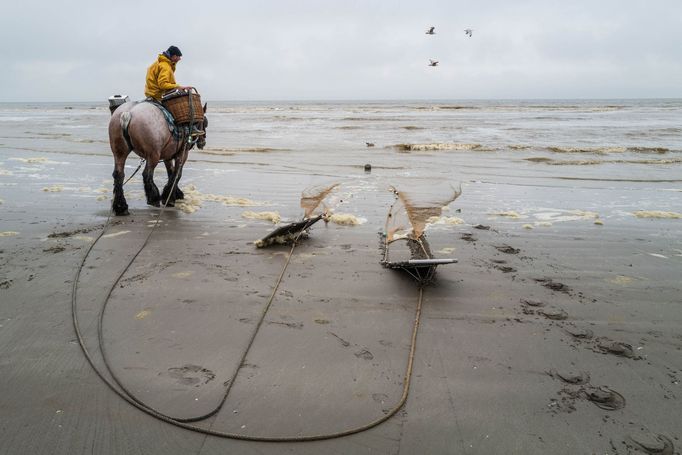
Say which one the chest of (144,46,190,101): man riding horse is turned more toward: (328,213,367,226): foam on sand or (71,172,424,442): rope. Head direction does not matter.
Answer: the foam on sand

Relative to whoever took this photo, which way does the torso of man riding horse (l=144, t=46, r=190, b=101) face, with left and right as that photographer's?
facing to the right of the viewer

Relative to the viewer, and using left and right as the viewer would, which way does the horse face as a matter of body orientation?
facing away from the viewer and to the right of the viewer

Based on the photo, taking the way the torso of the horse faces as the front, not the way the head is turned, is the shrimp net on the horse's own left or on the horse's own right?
on the horse's own right

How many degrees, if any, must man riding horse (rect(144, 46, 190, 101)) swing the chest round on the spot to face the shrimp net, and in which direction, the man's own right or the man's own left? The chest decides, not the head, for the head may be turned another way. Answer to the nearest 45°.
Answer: approximately 45° to the man's own right

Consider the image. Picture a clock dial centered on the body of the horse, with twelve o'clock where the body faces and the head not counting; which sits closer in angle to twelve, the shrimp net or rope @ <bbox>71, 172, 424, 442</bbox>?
the shrimp net

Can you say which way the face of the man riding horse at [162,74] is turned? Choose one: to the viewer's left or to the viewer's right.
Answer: to the viewer's right
